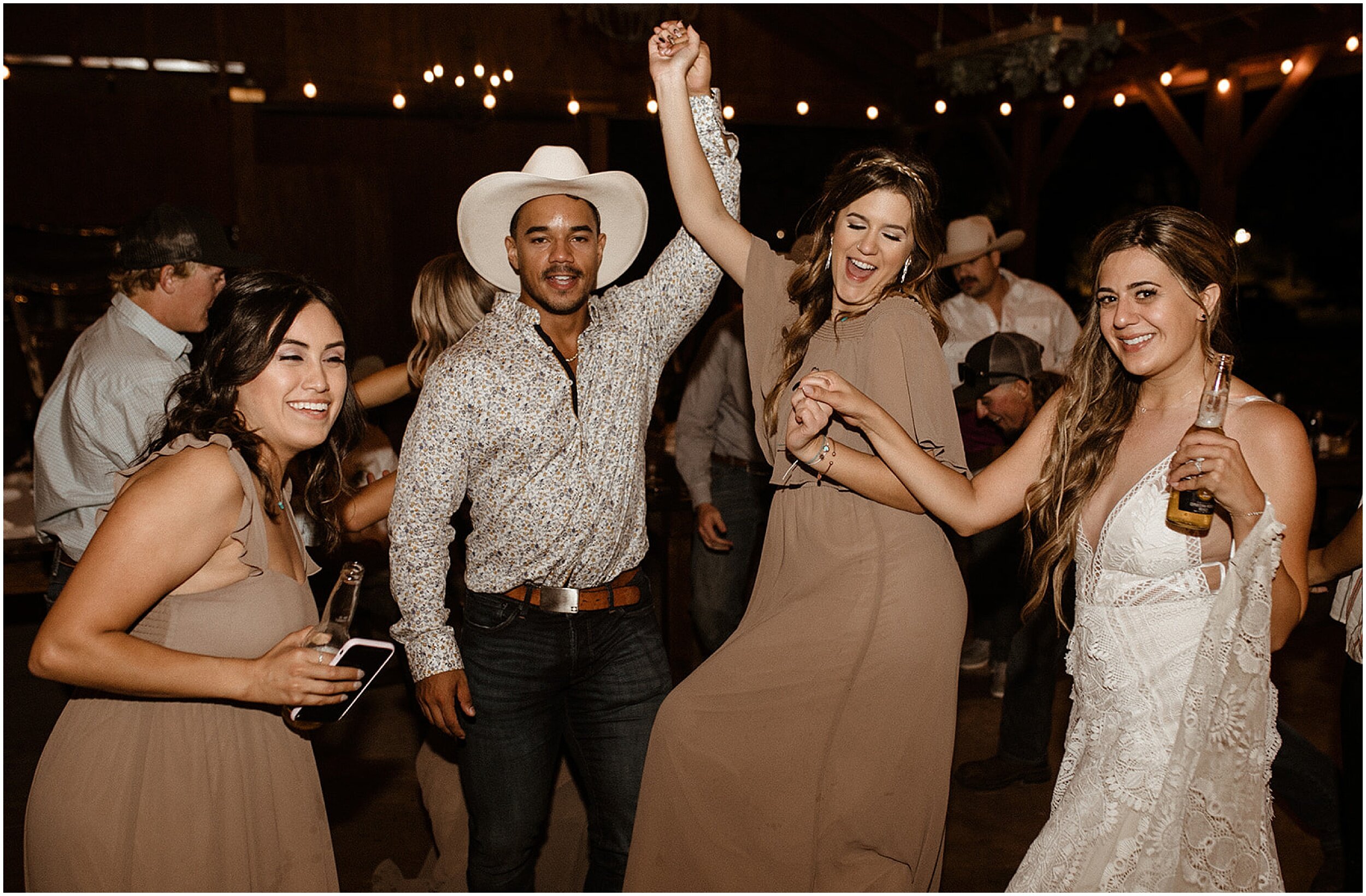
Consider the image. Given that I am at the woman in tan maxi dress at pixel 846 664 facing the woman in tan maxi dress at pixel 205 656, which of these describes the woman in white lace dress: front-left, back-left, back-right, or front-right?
back-left

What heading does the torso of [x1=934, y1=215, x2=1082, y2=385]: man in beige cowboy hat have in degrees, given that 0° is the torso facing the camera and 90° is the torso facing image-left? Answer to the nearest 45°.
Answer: approximately 45°

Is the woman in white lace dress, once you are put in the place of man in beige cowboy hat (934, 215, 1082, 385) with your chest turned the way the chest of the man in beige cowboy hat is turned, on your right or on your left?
on your left

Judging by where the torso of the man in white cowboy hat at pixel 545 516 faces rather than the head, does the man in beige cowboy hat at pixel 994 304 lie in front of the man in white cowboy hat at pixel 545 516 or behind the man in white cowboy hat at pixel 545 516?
behind

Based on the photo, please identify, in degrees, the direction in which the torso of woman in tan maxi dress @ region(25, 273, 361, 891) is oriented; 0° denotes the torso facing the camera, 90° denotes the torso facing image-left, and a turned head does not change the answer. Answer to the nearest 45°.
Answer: approximately 315°

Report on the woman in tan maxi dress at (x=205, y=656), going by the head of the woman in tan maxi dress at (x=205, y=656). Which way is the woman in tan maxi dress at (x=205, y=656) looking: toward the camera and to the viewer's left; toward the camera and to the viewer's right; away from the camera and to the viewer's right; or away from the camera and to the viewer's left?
toward the camera and to the viewer's right

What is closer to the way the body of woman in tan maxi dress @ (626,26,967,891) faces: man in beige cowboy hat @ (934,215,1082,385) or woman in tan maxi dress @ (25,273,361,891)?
the woman in tan maxi dress

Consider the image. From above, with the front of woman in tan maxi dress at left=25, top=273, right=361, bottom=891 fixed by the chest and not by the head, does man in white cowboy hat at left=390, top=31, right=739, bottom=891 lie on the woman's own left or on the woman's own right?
on the woman's own left

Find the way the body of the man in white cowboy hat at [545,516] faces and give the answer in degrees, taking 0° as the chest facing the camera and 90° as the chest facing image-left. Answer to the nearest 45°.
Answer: approximately 0°

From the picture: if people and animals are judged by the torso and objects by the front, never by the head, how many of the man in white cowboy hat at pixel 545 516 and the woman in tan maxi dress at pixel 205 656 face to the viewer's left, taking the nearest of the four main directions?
0

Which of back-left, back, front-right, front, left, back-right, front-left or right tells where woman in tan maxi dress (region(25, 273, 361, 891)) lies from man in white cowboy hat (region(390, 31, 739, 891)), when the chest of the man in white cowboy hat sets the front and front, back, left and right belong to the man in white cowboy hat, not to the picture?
front-right

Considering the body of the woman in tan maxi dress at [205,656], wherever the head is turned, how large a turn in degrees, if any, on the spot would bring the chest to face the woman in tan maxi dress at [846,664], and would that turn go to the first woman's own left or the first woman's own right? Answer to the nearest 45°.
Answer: approximately 45° to the first woman's own left
